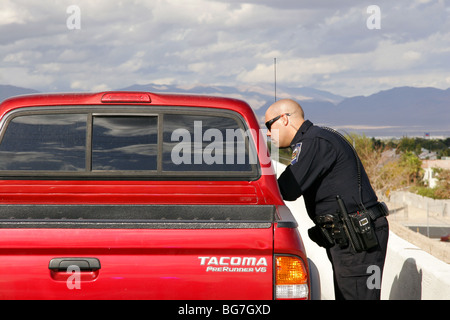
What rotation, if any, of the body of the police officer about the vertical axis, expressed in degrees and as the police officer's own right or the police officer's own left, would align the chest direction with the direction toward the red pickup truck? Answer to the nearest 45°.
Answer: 0° — they already face it

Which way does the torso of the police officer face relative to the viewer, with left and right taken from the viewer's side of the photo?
facing to the left of the viewer

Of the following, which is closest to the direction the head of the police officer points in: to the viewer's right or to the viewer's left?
to the viewer's left

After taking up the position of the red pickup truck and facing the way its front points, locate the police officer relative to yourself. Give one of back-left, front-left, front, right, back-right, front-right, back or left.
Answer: right

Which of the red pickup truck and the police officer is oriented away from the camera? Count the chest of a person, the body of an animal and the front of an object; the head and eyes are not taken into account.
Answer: the red pickup truck

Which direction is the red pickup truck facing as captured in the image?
away from the camera

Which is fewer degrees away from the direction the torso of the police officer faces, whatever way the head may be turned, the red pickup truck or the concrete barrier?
the red pickup truck

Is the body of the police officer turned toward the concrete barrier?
no

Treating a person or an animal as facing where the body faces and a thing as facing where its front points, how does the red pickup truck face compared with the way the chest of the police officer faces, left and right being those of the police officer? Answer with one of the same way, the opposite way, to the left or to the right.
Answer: to the right

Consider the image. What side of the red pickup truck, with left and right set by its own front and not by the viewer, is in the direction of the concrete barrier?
right
